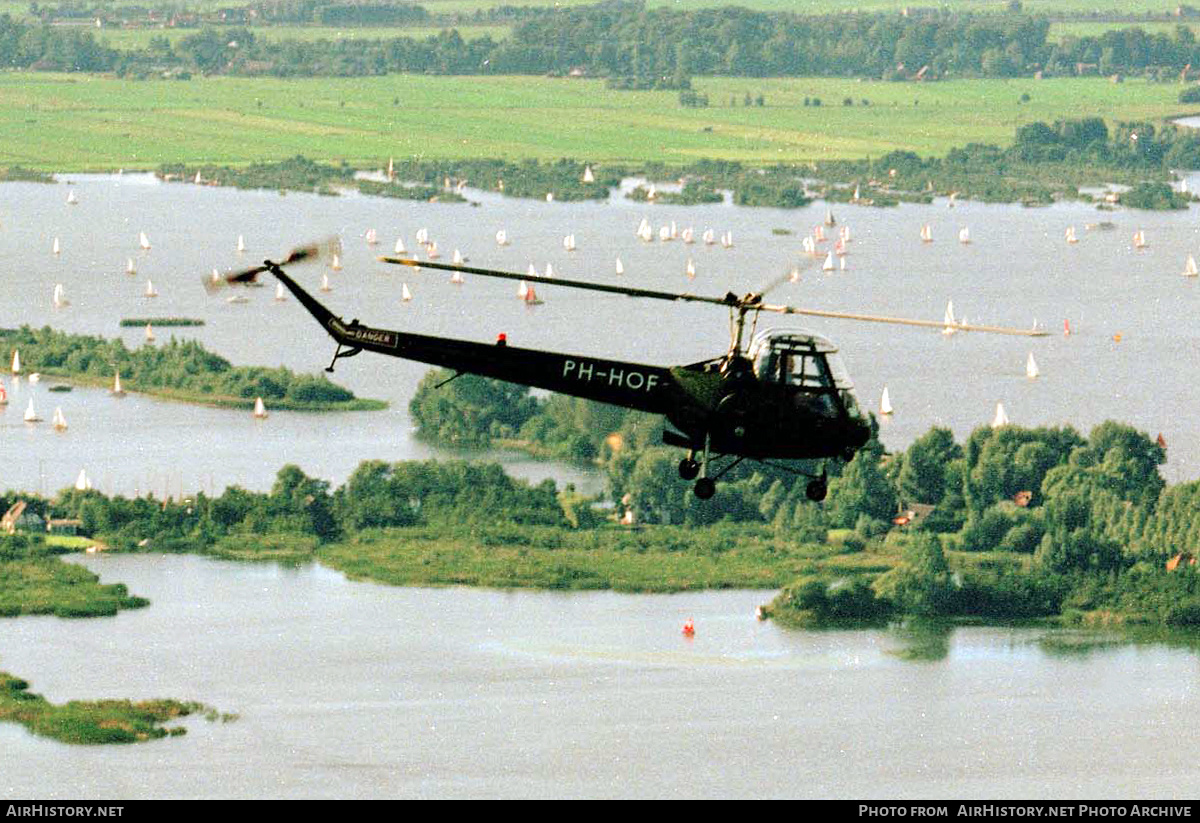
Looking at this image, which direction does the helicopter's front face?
to the viewer's right
